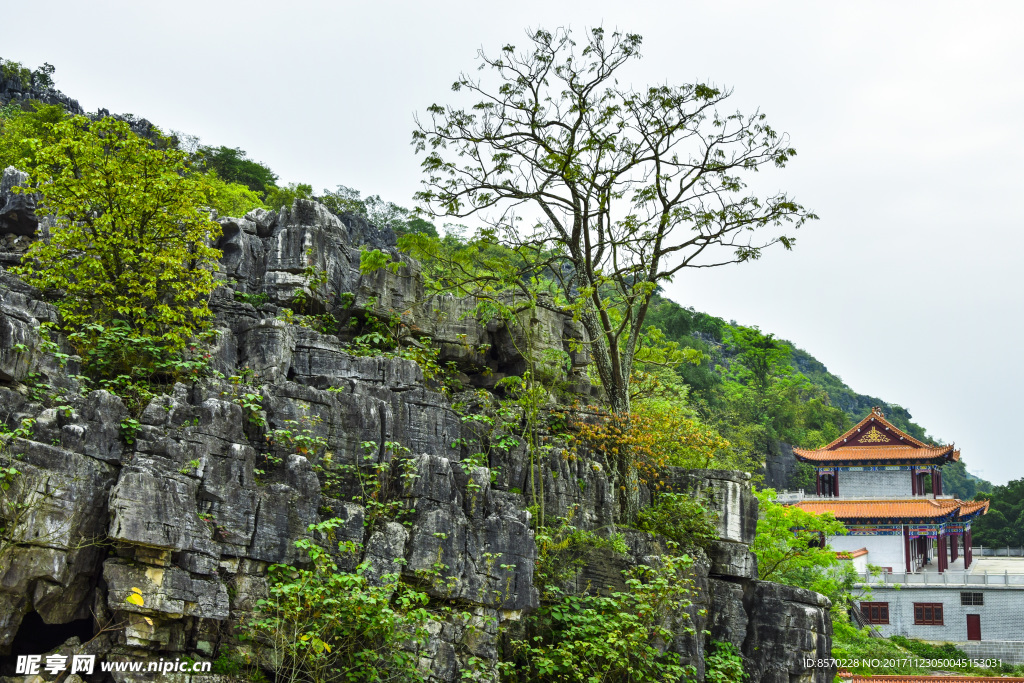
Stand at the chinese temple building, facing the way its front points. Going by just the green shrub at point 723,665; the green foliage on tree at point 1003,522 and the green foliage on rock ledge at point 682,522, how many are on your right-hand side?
2

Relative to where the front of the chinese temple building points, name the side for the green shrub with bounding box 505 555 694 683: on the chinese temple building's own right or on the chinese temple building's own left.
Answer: on the chinese temple building's own right

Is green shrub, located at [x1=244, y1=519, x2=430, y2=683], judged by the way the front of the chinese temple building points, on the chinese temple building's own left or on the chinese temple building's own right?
on the chinese temple building's own right

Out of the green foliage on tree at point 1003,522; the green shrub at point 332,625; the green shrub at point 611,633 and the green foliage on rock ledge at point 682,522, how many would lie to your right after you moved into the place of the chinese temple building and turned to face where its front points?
3
